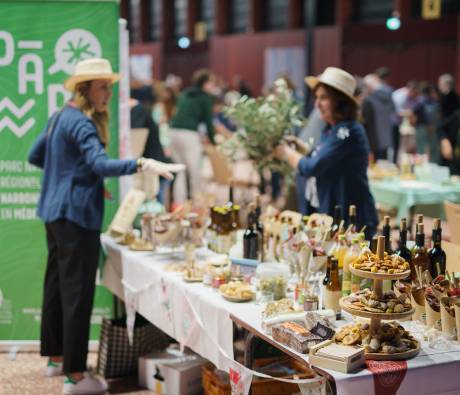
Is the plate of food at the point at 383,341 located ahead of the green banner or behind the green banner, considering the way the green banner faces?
ahead

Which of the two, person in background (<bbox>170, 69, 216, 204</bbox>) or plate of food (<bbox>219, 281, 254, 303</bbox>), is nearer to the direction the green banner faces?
the plate of food

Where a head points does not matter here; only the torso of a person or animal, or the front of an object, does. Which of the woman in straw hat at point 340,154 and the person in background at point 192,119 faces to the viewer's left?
the woman in straw hat

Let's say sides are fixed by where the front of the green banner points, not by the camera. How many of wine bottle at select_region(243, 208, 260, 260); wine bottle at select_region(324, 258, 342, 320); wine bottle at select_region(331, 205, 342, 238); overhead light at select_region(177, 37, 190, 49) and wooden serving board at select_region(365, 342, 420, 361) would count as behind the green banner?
1

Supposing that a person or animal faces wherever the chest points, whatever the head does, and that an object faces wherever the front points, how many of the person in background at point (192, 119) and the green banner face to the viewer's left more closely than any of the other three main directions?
0

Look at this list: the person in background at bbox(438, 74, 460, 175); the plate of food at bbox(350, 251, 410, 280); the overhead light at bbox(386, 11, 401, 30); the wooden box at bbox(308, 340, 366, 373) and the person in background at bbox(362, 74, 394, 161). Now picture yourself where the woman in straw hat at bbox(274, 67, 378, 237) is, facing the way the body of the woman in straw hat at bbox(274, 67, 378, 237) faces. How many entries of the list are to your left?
2

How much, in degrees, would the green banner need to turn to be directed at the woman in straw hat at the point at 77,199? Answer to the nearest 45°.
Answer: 0° — it already faces them

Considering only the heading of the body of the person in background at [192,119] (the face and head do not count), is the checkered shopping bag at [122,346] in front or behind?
behind

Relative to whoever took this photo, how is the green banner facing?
facing the viewer

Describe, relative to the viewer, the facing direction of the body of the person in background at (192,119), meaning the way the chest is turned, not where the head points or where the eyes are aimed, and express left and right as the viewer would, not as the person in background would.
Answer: facing away from the viewer and to the right of the viewer

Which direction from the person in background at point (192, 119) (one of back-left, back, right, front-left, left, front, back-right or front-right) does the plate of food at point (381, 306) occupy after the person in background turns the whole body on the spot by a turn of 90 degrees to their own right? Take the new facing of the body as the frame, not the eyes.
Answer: front-right

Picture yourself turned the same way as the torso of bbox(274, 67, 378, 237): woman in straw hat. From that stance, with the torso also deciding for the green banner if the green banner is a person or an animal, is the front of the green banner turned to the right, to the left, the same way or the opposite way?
to the left

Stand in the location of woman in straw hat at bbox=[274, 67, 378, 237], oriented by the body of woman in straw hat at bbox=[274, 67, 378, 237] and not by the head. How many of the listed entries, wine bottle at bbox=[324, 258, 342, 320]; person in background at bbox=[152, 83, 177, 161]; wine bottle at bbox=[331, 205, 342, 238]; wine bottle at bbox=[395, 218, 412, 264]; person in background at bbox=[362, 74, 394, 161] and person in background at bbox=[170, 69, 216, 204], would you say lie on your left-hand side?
3

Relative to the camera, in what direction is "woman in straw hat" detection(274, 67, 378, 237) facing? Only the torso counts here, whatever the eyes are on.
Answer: to the viewer's left

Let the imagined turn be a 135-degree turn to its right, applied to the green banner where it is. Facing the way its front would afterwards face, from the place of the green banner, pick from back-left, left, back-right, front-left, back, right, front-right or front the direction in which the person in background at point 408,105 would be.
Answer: right

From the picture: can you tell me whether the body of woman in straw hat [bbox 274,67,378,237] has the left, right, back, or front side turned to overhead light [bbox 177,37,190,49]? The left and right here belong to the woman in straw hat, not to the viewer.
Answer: right

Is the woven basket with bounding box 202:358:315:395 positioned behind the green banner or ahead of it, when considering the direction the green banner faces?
ahead
